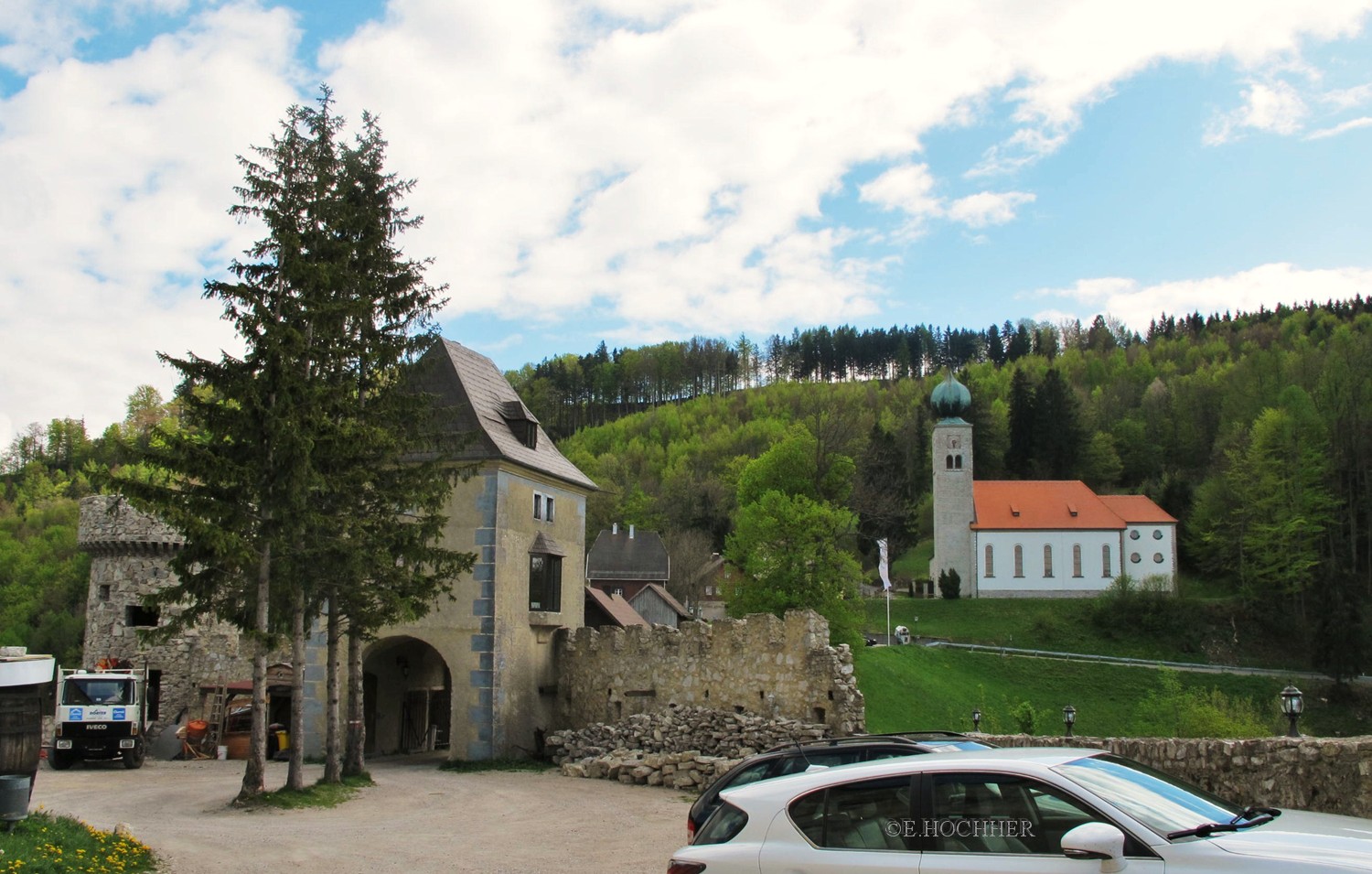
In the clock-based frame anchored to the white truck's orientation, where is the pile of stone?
The pile of stone is roughly at 10 o'clock from the white truck.

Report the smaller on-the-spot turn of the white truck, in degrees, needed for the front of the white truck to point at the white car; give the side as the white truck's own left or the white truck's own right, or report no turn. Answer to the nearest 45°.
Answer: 0° — it already faces it

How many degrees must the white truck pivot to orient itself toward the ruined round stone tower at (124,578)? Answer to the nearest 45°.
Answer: approximately 180°

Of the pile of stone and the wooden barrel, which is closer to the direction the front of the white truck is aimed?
the wooden barrel

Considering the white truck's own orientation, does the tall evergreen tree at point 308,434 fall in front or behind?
in front

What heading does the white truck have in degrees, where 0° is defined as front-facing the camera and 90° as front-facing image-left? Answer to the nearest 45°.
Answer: approximately 0°

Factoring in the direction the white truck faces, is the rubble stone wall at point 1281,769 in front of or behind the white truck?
in front

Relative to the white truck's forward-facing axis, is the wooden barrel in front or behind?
in front

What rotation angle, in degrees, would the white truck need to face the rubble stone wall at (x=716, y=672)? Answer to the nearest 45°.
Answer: approximately 45° to its left
